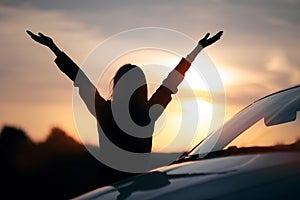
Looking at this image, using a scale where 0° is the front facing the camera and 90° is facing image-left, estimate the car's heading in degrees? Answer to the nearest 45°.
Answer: approximately 45°

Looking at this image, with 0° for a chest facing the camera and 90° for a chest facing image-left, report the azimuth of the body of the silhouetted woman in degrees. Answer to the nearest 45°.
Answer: approximately 180°

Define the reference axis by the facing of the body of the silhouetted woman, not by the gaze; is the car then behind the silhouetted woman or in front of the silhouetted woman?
behind

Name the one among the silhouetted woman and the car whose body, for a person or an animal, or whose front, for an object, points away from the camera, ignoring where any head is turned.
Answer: the silhouetted woman

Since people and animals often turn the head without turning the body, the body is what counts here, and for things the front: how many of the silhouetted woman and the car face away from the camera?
1
